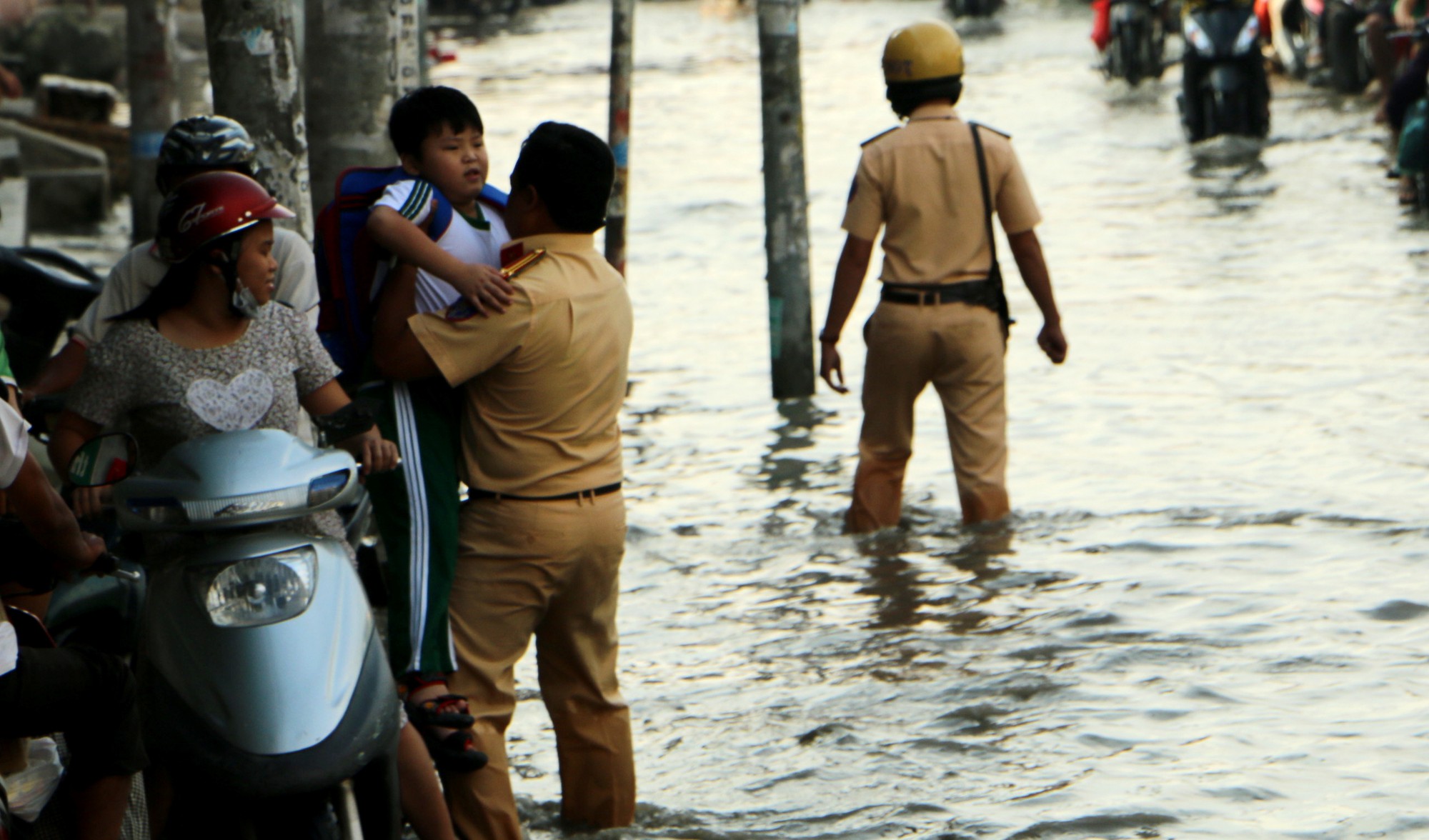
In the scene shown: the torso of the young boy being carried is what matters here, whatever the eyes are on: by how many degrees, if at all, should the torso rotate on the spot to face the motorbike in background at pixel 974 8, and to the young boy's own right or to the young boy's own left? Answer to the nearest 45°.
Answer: approximately 135° to the young boy's own left

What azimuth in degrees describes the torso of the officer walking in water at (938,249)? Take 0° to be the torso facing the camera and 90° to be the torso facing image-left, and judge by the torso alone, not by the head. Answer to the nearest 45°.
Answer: approximately 180°

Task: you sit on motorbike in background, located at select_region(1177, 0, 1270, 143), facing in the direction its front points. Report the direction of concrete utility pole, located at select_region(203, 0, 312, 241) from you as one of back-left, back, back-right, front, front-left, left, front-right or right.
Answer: front

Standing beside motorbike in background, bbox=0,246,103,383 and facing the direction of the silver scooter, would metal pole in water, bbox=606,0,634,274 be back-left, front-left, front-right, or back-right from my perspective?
back-left

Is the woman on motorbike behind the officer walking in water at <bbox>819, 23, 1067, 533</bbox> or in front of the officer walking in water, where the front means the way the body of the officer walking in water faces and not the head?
behind

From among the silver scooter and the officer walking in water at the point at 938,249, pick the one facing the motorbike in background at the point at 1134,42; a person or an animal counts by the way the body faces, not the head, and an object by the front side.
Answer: the officer walking in water

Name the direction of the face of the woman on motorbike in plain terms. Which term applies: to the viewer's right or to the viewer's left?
to the viewer's right

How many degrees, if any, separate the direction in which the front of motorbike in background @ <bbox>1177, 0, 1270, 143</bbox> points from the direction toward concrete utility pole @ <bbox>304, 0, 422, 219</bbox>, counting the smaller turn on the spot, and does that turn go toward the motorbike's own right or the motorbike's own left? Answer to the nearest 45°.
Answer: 0° — it already faces it

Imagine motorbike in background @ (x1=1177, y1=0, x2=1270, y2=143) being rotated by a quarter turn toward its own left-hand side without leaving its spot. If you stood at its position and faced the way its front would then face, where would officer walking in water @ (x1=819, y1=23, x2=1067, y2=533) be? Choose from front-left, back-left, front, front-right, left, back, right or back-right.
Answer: right

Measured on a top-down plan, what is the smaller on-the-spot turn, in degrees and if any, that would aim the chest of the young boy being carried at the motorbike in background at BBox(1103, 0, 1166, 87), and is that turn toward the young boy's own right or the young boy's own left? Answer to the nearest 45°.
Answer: approximately 90° to the young boy's own left

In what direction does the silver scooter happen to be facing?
toward the camera

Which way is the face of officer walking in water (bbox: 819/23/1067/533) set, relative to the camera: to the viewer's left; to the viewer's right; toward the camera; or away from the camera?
away from the camera

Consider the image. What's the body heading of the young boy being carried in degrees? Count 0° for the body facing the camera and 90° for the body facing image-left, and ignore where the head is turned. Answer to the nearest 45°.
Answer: approximately 315°

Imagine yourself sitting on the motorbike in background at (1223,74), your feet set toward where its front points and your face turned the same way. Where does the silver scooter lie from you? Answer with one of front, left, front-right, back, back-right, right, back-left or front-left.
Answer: front
